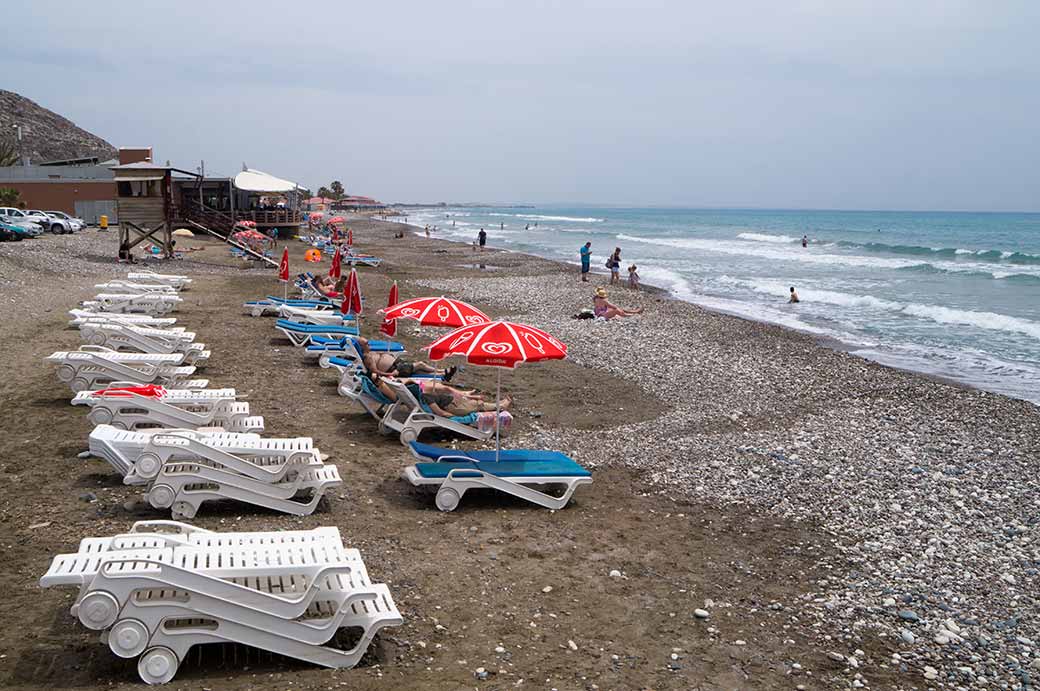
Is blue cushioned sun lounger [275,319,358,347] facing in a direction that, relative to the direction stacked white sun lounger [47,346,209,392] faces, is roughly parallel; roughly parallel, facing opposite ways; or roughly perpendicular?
roughly parallel

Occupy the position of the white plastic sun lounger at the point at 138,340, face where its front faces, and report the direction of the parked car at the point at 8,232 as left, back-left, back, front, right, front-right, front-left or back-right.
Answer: left

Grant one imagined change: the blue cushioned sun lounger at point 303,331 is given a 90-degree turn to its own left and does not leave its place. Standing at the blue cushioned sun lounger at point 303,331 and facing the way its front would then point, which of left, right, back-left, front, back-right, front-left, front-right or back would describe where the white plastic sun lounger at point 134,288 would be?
front-left

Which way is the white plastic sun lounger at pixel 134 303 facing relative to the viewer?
to the viewer's right

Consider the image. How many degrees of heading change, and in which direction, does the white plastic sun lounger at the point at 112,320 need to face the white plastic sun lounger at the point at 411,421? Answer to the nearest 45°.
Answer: approximately 45° to its right

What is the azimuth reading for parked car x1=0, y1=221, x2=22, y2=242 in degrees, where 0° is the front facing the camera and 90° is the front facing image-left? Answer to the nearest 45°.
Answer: approximately 270°

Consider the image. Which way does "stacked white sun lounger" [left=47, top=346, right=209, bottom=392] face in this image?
to the viewer's right

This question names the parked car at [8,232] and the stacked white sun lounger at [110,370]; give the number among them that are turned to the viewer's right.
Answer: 2

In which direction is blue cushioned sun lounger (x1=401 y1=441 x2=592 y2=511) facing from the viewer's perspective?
to the viewer's right

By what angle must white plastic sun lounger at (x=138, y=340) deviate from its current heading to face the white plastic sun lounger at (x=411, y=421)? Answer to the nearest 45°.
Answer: approximately 45° to its right

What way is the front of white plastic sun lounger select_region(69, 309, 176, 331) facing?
to the viewer's right

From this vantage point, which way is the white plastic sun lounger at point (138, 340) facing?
to the viewer's right

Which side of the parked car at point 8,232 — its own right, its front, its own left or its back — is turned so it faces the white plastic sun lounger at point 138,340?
right

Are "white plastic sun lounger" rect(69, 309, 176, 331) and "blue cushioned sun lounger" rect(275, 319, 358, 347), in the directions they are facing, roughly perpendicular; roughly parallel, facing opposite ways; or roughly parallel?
roughly parallel

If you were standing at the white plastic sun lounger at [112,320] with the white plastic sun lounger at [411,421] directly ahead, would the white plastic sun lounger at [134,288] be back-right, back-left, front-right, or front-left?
back-left

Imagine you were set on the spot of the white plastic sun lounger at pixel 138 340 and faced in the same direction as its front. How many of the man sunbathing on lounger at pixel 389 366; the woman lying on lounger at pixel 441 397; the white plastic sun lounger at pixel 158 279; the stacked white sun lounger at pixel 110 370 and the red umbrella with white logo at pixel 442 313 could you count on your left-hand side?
1

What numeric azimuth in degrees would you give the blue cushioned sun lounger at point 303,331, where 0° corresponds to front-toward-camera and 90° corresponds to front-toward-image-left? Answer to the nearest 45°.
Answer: approximately 270°

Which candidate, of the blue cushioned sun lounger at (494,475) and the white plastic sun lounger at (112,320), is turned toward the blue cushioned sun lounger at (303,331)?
the white plastic sun lounger
